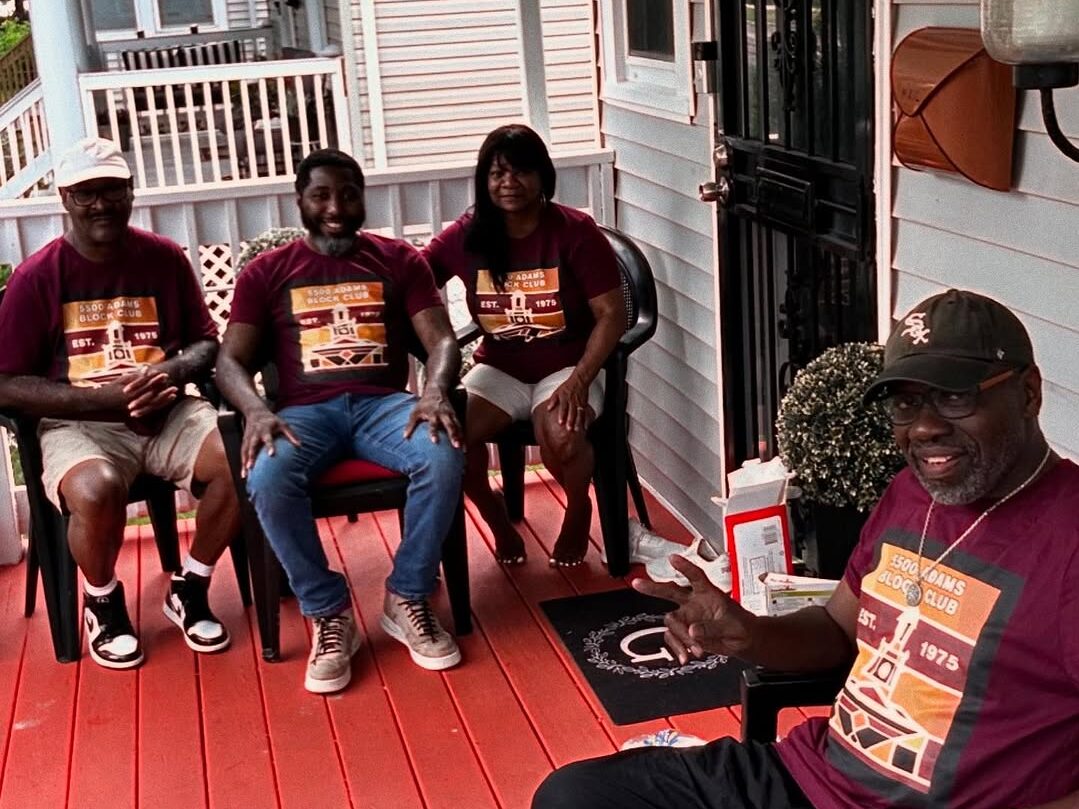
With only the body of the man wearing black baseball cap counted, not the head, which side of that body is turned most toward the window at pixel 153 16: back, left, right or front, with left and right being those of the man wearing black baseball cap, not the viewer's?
right

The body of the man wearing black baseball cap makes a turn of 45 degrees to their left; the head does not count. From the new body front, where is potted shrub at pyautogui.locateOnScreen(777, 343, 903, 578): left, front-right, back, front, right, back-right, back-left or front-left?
back

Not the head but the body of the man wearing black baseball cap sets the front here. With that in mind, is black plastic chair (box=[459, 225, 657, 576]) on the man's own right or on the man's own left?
on the man's own right

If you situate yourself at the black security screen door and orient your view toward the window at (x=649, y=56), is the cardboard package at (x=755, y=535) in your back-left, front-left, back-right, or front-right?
back-left

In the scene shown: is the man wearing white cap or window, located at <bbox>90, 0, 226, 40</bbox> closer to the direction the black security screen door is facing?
the man wearing white cap

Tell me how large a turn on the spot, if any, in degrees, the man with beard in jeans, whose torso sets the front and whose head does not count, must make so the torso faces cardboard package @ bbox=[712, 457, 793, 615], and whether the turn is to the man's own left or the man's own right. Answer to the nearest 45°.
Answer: approximately 45° to the man's own left

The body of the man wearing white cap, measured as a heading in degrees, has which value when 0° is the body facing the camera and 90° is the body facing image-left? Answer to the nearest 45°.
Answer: approximately 0°

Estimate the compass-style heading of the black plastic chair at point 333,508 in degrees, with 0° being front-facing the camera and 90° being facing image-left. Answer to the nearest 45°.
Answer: approximately 0°

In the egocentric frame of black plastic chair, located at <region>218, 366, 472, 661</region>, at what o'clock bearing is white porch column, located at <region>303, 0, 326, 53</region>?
The white porch column is roughly at 6 o'clock from the black plastic chair.

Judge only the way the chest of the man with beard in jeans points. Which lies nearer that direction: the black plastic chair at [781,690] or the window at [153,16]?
the black plastic chair

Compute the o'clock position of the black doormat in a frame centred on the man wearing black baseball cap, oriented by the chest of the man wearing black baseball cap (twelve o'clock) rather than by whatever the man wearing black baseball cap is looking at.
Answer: The black doormat is roughly at 4 o'clock from the man wearing black baseball cap.

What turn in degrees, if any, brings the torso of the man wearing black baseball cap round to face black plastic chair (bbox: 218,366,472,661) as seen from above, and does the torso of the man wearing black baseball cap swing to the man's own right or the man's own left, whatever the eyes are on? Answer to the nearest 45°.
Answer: approximately 90° to the man's own right

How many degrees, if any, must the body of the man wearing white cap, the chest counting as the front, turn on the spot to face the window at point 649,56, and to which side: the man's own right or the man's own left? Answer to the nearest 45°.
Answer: approximately 90° to the man's own left

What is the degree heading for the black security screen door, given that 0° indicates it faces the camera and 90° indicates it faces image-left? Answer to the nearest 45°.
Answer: approximately 45°

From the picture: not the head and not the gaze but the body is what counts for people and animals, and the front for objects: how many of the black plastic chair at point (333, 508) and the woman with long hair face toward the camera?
2

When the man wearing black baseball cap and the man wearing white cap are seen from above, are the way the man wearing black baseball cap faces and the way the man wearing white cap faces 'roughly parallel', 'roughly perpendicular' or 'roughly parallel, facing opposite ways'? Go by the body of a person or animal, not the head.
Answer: roughly perpendicular
